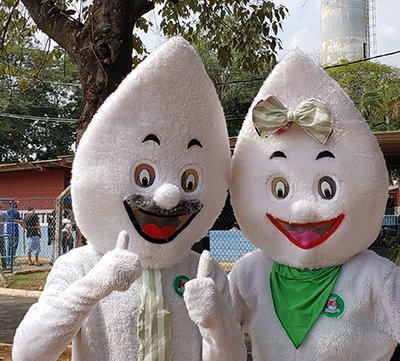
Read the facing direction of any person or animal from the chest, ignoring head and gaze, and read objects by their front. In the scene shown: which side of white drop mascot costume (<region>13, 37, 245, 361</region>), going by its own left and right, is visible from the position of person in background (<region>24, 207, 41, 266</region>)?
back

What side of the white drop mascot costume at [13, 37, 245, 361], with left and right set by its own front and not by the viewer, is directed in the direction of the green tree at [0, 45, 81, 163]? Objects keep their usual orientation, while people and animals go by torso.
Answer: back

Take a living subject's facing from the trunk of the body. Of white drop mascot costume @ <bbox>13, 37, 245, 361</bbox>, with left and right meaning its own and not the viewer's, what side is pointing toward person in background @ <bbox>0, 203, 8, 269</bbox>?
back

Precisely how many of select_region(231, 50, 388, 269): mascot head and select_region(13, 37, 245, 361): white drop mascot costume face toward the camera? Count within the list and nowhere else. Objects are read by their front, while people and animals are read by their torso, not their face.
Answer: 2

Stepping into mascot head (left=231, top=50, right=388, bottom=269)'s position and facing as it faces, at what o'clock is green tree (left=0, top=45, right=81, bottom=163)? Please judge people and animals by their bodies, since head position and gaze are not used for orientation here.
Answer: The green tree is roughly at 5 o'clock from the mascot head.

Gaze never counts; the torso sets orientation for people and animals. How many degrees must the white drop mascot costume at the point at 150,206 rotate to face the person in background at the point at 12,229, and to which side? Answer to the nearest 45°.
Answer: approximately 180°

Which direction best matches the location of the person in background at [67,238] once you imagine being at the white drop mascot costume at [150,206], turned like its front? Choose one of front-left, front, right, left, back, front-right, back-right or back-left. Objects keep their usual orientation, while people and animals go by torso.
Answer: back

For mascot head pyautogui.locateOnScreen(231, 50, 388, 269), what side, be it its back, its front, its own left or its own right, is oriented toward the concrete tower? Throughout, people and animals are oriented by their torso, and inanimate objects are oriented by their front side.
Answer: back

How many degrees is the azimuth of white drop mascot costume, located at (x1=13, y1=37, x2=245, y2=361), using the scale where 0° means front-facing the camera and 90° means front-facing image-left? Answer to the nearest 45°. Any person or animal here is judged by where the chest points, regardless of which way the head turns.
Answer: approximately 0°

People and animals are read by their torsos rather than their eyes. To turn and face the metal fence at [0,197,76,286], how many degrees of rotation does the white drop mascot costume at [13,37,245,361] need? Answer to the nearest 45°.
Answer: approximately 180°

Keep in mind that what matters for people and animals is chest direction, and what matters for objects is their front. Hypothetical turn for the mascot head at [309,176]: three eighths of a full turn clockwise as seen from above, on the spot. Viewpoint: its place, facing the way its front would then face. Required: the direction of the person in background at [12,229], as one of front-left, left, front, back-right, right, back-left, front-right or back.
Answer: front

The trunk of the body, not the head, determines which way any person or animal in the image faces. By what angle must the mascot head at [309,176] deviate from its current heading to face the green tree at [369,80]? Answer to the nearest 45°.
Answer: approximately 180°

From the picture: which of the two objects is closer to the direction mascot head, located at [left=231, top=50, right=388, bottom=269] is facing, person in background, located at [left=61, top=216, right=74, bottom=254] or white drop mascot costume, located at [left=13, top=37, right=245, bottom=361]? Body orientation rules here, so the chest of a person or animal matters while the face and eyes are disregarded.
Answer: the white drop mascot costume

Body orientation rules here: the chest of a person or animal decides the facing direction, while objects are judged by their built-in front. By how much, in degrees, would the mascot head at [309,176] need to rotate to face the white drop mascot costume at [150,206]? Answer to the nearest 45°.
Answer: approximately 45° to its right

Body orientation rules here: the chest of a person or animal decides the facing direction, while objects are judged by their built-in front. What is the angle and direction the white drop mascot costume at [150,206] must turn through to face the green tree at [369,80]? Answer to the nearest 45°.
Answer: approximately 135° to its left
